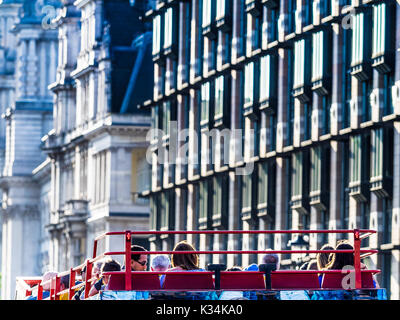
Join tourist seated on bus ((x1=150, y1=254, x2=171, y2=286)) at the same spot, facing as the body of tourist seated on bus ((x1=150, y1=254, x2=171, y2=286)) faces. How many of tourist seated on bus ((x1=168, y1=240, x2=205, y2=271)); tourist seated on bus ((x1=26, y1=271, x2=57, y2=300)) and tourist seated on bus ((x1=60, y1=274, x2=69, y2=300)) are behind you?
1

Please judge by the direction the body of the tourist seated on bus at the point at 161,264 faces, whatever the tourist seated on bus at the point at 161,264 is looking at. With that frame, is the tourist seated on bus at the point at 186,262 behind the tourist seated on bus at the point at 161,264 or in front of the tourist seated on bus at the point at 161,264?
behind

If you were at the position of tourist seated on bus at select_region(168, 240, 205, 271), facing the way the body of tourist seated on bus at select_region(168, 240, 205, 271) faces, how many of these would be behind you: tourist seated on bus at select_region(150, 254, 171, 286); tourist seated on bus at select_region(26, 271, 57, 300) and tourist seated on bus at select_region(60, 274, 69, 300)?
0

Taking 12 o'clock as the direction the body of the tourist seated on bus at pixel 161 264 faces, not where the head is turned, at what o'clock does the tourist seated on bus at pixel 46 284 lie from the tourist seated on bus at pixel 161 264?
the tourist seated on bus at pixel 46 284 is roughly at 11 o'clock from the tourist seated on bus at pixel 161 264.

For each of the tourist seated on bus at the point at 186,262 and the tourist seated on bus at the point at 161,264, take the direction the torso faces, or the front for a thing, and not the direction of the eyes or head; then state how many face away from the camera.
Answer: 2

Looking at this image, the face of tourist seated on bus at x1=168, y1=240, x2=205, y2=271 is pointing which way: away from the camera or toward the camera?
away from the camera

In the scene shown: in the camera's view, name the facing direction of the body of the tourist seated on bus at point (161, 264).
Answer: away from the camera

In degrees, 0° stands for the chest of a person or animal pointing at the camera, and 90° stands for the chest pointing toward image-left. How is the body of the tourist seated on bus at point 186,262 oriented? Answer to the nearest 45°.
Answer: approximately 180°

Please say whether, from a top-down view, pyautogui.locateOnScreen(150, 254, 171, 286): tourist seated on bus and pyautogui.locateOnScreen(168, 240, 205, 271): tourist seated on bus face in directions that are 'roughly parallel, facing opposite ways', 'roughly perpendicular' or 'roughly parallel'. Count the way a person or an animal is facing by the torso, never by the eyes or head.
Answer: roughly parallel

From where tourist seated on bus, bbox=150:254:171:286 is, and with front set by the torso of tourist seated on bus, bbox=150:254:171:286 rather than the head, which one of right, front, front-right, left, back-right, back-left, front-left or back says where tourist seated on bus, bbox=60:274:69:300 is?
front-left

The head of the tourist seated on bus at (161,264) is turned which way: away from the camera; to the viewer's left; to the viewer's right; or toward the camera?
away from the camera
